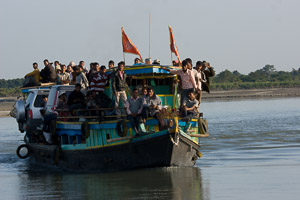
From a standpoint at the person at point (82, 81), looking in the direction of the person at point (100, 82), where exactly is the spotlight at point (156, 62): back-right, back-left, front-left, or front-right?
front-left

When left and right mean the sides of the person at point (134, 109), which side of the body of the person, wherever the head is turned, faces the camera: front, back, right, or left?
front

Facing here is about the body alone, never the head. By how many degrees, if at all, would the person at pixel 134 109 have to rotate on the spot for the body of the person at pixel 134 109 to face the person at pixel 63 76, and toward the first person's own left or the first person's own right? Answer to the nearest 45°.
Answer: approximately 135° to the first person's own right

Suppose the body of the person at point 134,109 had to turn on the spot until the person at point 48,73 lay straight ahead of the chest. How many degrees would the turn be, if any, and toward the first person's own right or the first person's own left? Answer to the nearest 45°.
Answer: approximately 135° to the first person's own right

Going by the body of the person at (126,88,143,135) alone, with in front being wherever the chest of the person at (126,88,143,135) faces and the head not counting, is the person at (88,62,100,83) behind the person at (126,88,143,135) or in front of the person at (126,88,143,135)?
behind
